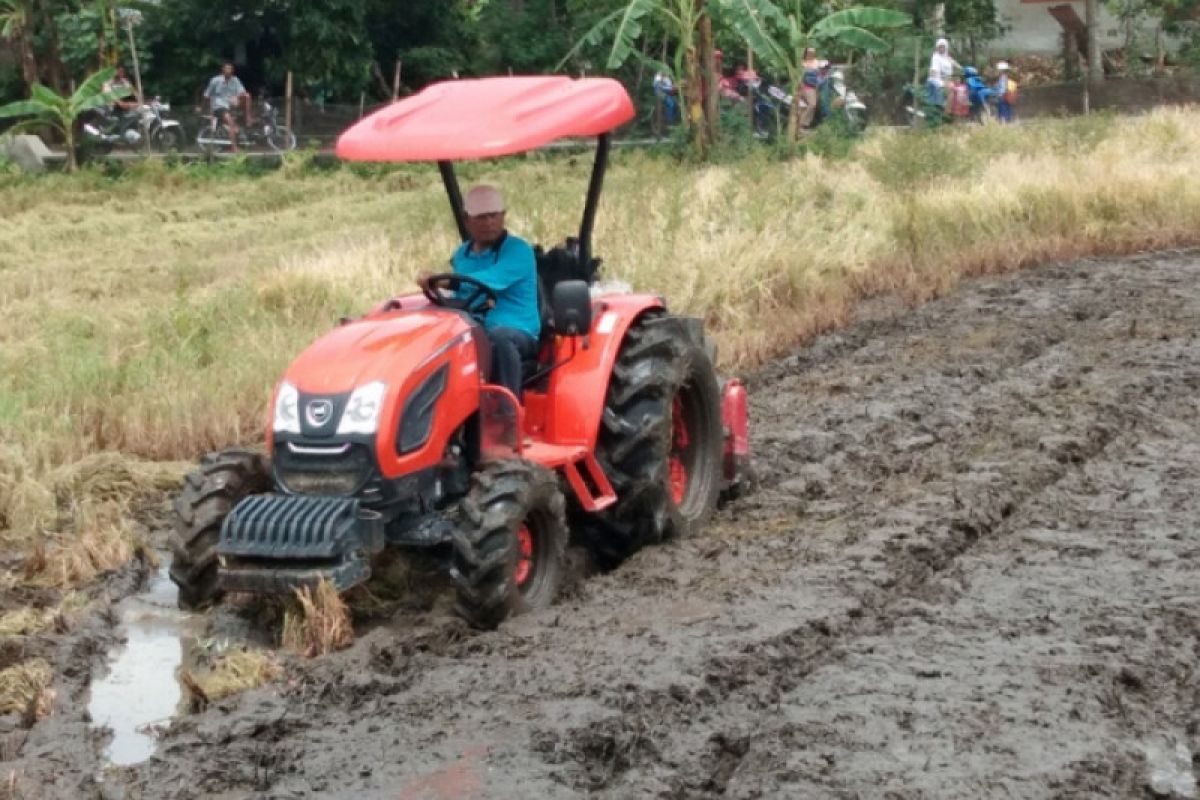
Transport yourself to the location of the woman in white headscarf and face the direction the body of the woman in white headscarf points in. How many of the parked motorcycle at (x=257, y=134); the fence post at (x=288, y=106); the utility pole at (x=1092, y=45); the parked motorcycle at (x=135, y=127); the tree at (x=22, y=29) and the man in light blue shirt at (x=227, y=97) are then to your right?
5

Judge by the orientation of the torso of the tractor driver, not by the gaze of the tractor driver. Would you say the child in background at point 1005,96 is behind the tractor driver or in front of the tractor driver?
behind

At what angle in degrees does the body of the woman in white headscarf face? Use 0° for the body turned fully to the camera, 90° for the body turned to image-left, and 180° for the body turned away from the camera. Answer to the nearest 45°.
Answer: approximately 0°
